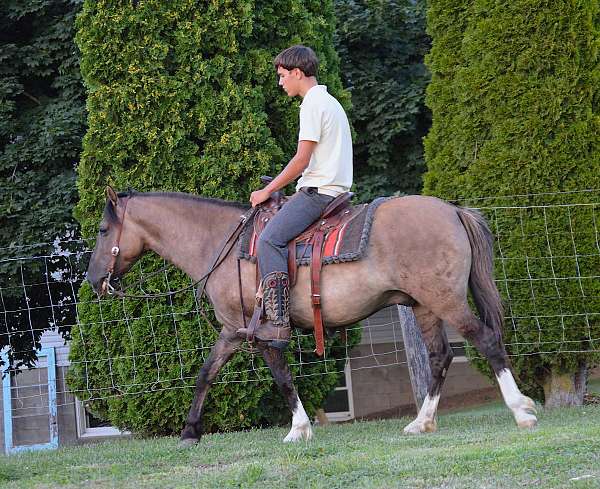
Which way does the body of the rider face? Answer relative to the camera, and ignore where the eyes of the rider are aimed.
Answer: to the viewer's left

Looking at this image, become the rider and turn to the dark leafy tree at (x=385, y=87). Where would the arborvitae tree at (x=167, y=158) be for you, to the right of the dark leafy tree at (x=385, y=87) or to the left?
left

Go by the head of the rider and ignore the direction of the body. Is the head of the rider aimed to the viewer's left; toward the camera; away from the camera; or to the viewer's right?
to the viewer's left

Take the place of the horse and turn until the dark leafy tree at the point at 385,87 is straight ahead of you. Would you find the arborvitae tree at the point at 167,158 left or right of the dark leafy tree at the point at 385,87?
left

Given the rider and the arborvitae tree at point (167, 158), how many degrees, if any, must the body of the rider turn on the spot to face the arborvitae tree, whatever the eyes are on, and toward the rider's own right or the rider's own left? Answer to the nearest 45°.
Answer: approximately 45° to the rider's own right

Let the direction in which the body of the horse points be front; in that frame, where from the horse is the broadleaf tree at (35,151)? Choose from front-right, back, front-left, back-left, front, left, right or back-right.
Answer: front-right

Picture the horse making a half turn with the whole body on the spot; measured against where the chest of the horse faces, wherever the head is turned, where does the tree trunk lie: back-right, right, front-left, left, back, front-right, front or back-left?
front-left

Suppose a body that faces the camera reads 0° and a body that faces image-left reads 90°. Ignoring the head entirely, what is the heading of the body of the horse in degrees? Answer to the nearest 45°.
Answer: approximately 90°

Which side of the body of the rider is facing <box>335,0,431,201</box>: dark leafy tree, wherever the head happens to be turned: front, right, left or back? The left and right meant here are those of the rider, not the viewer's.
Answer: right
